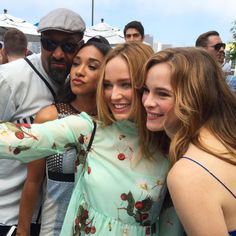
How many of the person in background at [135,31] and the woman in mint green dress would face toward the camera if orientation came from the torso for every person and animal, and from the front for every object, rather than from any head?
2

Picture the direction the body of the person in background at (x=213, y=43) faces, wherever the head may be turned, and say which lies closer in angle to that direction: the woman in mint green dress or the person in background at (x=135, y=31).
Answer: the woman in mint green dress

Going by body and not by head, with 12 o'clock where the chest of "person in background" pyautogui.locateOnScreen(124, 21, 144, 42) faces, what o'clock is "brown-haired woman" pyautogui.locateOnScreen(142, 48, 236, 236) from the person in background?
The brown-haired woman is roughly at 12 o'clock from the person in background.

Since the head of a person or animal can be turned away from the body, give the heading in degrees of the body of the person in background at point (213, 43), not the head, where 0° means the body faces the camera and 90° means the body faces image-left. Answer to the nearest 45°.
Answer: approximately 315°

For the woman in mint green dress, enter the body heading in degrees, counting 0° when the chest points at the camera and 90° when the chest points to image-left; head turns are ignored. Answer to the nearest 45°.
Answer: approximately 0°

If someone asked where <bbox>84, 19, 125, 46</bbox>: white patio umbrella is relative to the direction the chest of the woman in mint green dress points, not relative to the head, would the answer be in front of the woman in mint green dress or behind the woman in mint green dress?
behind

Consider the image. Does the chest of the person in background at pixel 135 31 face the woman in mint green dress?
yes
